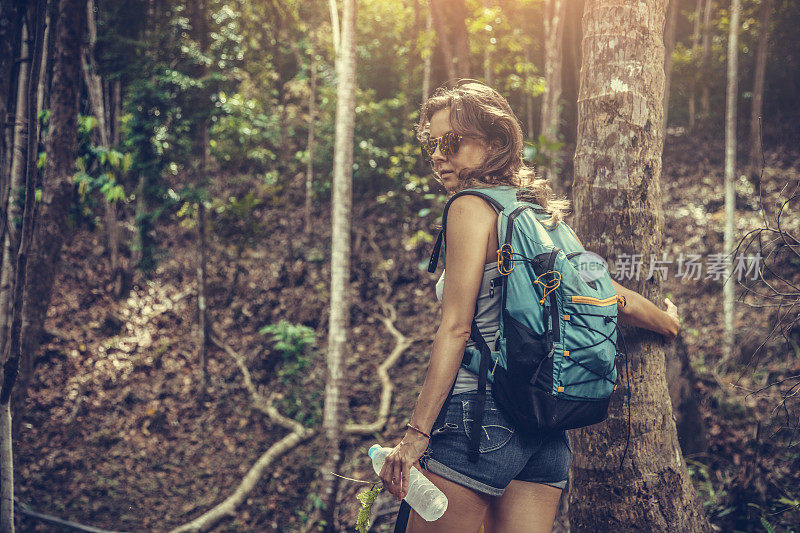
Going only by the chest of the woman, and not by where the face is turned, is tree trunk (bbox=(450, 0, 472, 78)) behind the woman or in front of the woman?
in front

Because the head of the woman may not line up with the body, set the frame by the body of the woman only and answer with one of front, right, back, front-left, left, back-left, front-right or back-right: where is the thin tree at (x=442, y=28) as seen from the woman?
front-right

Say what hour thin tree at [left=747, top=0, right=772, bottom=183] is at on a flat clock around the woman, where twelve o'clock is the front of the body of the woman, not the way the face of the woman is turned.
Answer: The thin tree is roughly at 2 o'clock from the woman.

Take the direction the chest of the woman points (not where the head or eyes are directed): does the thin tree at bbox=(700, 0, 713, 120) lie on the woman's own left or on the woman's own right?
on the woman's own right

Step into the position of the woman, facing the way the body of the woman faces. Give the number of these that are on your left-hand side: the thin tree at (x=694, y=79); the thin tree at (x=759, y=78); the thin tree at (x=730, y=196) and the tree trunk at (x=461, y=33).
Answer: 0

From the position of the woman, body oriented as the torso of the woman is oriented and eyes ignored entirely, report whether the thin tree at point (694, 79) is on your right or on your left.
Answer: on your right

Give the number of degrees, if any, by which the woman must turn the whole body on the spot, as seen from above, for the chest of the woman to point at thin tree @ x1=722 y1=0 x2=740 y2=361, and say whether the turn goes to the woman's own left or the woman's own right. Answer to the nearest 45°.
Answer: approximately 45° to the woman's own right

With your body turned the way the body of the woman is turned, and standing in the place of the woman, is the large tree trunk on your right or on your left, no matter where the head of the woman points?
on your right

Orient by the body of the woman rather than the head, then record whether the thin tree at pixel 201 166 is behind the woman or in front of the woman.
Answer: in front

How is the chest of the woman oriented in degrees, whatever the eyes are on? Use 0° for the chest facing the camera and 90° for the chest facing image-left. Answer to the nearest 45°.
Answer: approximately 135°
